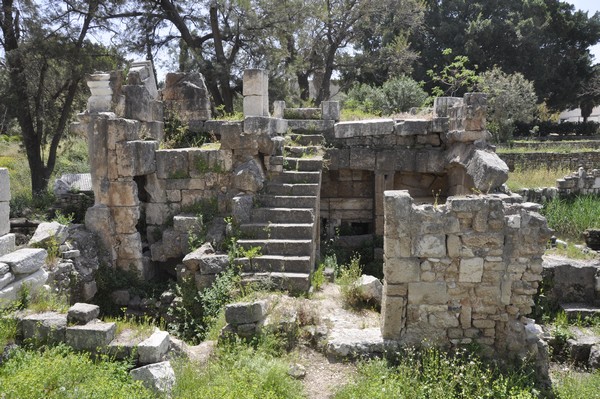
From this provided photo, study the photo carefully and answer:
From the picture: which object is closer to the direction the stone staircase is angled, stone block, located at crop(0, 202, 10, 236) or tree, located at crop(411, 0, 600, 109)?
the stone block

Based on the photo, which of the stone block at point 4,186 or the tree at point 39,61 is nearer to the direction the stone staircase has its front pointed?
the stone block

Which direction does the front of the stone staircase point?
toward the camera

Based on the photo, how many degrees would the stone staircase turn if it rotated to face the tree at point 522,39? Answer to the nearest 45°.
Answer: approximately 135° to its left

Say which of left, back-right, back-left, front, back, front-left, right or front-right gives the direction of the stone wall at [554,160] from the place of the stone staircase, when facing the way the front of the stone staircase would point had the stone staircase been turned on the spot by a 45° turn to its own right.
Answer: back

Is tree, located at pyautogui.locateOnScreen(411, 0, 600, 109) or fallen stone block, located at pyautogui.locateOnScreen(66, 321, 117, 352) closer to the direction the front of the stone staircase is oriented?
the fallen stone block

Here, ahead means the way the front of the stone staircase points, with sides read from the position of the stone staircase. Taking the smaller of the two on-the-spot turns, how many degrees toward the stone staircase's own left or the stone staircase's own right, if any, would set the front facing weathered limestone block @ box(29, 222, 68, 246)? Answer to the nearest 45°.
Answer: approximately 90° to the stone staircase's own right

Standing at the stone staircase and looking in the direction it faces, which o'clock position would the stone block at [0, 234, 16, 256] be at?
The stone block is roughly at 2 o'clock from the stone staircase.

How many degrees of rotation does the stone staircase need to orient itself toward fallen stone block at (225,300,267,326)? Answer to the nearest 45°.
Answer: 0° — it already faces it

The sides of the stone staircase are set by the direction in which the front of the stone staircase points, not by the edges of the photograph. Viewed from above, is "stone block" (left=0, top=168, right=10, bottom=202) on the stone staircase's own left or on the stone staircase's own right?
on the stone staircase's own right

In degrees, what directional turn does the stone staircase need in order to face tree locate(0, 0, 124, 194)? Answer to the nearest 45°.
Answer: approximately 135° to its right

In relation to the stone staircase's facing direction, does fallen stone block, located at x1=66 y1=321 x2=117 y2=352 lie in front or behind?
in front

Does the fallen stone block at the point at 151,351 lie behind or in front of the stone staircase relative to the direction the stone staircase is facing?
in front

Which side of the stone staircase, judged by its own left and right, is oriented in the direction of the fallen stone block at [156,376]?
front
